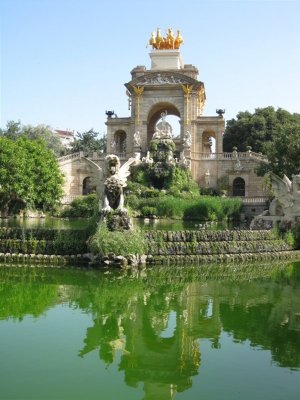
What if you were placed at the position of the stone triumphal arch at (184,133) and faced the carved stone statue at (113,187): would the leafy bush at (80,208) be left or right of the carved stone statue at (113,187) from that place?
right

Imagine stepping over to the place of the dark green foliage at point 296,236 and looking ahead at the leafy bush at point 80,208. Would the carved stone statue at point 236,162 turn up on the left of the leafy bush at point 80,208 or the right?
right

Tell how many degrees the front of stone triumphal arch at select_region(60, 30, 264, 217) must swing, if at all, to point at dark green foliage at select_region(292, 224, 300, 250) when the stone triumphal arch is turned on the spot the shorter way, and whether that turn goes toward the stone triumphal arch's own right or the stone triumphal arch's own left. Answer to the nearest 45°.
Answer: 0° — it already faces it

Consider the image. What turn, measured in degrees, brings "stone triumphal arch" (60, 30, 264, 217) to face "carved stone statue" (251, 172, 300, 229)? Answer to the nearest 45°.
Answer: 0° — it already faces it

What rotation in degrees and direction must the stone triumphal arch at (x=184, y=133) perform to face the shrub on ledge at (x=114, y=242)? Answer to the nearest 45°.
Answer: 0° — it already faces it

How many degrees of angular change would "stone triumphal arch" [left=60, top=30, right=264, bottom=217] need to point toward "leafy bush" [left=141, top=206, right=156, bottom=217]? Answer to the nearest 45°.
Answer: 0° — it already faces it

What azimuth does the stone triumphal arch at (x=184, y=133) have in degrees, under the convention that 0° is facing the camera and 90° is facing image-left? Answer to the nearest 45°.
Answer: approximately 0°
